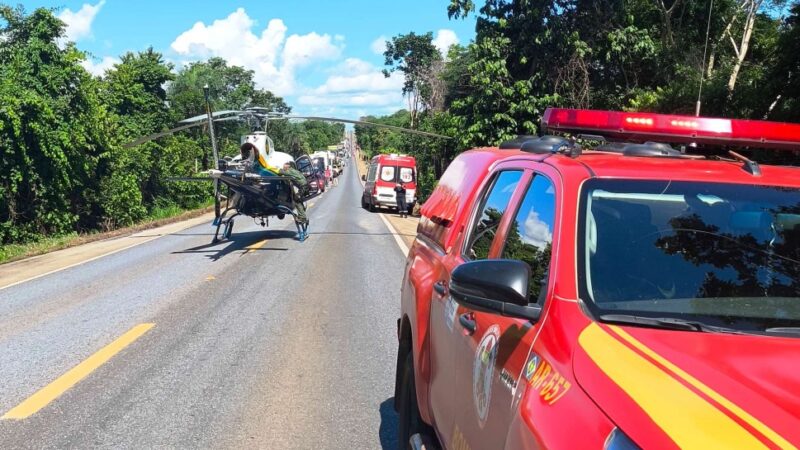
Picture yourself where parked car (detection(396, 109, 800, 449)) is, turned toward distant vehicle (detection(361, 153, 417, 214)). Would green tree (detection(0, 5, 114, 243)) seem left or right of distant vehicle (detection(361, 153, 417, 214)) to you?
left

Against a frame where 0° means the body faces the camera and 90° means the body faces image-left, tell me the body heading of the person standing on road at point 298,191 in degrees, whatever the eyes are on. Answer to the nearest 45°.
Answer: approximately 90°

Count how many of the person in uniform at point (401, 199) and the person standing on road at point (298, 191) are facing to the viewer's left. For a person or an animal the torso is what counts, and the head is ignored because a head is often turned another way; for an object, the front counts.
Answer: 1

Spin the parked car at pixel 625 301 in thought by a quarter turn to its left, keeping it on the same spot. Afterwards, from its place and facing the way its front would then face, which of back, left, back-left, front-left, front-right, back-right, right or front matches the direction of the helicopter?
left

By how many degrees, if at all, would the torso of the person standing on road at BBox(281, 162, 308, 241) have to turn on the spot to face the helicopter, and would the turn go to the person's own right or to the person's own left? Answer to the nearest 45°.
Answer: approximately 45° to the person's own left

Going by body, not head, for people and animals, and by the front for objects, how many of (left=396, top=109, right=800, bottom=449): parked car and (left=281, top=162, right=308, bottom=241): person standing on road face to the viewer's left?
1

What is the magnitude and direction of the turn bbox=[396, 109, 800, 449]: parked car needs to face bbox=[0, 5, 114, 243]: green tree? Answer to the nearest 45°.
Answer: approximately 180°
